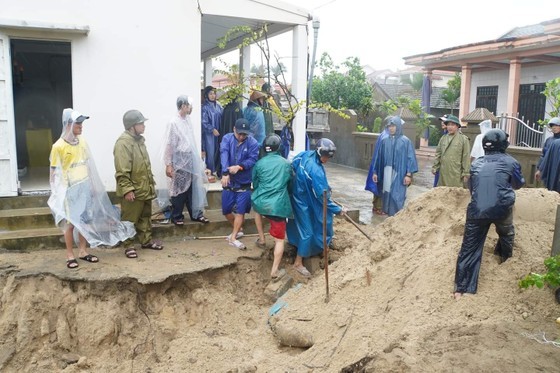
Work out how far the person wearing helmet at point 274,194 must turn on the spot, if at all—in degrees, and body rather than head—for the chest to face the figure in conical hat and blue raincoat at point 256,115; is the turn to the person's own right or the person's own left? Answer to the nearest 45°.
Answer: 0° — they already face them

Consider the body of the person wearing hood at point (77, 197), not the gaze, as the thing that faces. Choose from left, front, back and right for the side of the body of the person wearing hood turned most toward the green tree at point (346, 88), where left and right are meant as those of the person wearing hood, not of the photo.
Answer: left

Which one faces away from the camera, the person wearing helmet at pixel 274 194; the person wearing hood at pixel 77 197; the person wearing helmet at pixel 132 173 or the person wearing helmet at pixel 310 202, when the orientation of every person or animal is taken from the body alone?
the person wearing helmet at pixel 274 194

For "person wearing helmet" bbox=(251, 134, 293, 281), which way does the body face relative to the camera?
away from the camera

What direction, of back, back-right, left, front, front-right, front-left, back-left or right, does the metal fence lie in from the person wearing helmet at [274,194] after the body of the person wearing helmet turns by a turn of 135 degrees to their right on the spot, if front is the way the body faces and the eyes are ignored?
left

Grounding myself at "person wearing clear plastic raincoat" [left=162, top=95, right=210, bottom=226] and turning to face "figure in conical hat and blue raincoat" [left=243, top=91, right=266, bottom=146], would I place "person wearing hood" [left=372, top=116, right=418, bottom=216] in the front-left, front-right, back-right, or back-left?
front-right

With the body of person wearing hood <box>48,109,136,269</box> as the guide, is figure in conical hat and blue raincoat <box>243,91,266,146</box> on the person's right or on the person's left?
on the person's left

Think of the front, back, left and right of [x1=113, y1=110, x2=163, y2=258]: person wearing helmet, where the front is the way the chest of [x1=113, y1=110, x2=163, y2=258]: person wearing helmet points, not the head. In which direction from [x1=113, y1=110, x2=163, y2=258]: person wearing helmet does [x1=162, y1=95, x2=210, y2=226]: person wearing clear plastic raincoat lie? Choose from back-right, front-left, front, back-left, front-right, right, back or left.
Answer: left

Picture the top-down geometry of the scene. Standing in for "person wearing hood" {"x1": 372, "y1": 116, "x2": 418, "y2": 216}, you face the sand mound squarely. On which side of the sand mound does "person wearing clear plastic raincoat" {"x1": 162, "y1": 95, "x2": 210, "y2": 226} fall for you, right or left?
right

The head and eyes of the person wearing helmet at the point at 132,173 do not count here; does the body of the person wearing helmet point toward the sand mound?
yes

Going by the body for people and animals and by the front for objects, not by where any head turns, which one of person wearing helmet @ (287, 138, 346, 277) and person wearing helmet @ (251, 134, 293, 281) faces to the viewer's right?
person wearing helmet @ (287, 138, 346, 277)
